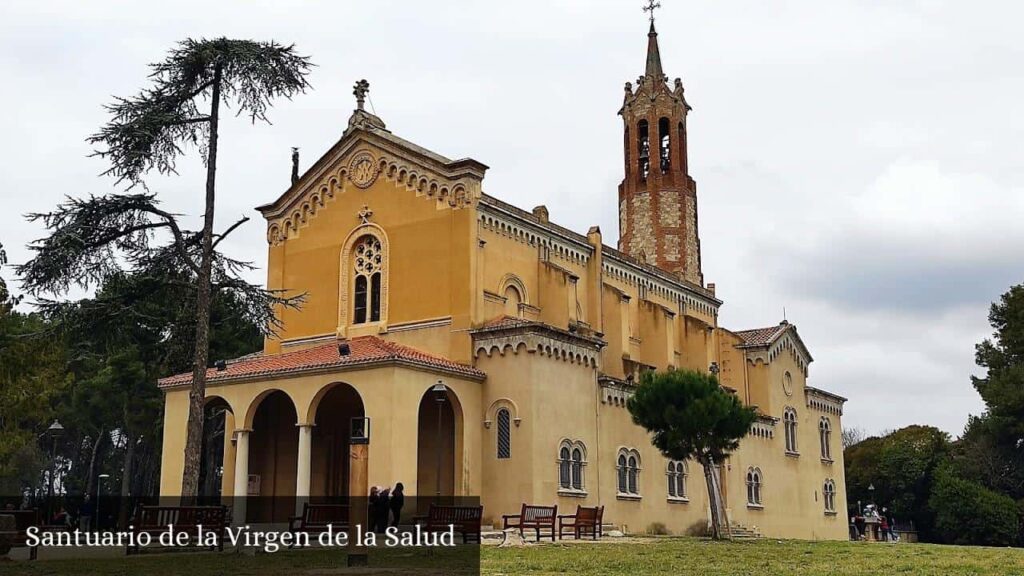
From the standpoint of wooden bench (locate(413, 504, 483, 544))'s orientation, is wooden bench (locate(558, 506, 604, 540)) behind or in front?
behind

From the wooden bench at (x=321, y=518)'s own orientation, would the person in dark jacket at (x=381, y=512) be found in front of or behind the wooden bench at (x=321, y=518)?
behind

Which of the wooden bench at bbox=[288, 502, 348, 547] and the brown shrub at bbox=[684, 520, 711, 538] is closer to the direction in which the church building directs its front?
the wooden bench

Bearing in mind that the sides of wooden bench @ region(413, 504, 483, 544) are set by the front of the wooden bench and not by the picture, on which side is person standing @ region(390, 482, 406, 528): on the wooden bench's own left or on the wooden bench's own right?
on the wooden bench's own right

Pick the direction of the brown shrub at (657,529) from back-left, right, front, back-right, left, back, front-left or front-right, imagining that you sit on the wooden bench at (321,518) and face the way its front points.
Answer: back

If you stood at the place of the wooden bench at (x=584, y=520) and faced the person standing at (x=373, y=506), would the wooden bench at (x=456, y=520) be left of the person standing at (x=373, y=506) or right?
left

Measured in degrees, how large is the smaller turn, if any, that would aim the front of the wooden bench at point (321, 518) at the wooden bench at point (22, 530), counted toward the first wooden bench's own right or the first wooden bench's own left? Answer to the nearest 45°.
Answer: approximately 45° to the first wooden bench's own right

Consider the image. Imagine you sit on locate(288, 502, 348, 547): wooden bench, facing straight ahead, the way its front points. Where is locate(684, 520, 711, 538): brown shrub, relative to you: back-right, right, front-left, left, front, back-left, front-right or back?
back

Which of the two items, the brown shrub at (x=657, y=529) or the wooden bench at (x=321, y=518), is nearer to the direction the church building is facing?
the wooden bench
